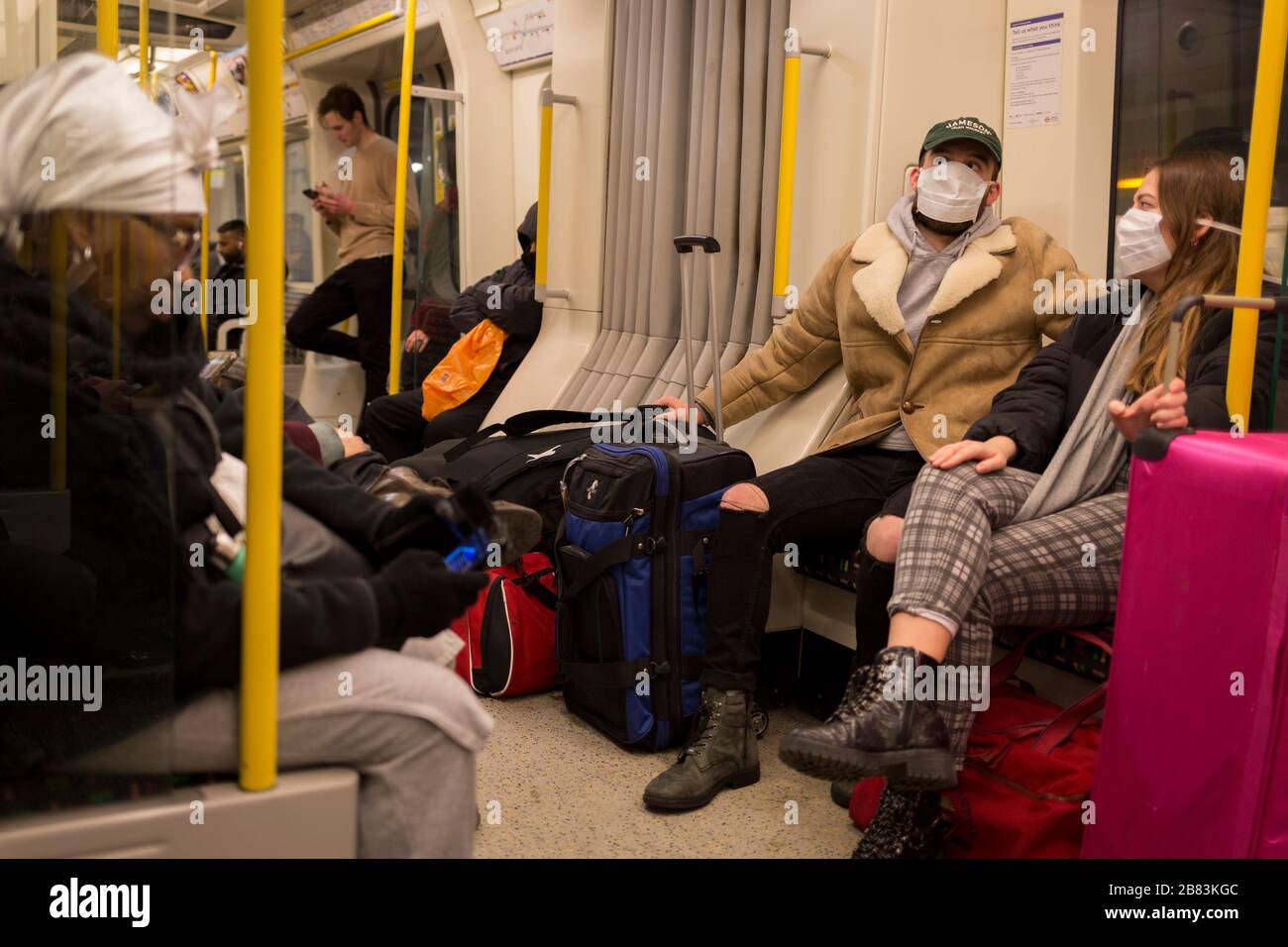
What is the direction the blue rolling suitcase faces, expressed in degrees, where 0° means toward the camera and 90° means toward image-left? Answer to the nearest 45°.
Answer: approximately 45°

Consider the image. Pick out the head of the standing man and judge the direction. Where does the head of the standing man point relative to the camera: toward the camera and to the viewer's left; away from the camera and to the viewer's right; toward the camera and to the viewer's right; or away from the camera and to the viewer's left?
toward the camera and to the viewer's left

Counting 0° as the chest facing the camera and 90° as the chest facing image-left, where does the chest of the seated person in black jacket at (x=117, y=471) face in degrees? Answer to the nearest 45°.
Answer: approximately 270°

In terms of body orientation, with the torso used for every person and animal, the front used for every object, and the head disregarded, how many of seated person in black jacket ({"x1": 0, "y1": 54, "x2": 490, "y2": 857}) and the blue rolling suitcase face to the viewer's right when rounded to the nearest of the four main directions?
1
